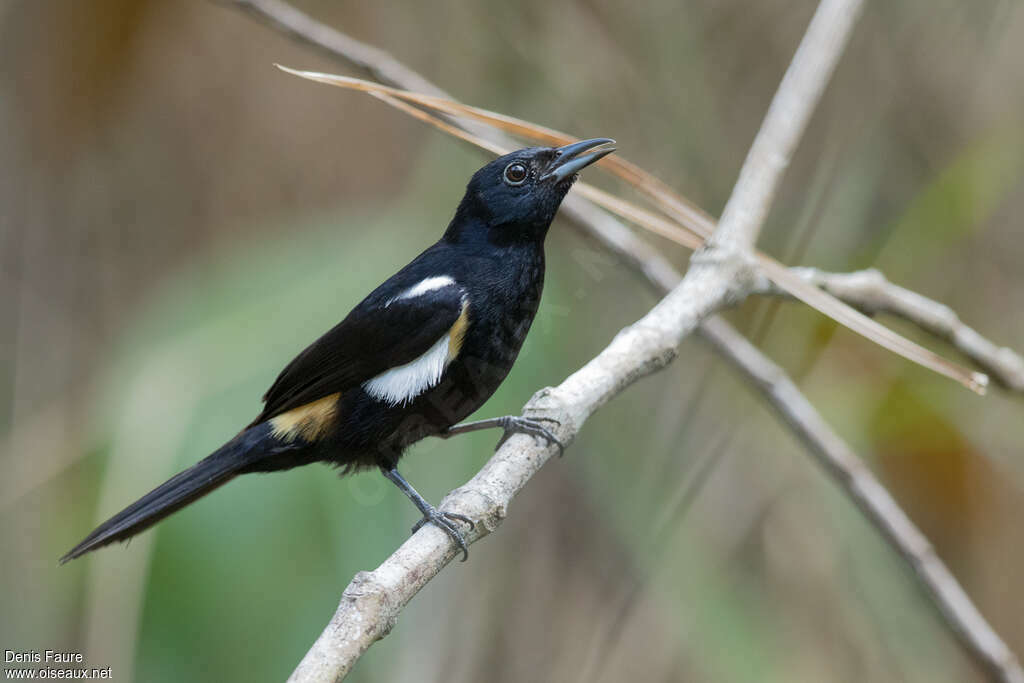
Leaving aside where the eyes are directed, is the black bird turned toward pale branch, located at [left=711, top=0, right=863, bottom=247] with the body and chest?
yes

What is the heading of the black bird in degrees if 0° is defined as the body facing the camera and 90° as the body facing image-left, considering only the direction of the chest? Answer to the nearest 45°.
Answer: approximately 270°
